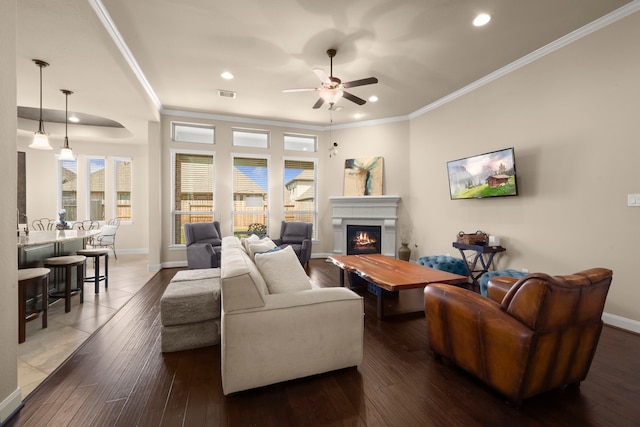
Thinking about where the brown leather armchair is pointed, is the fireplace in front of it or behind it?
in front

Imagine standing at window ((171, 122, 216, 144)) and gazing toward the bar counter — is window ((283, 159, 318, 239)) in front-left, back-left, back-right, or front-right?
back-left

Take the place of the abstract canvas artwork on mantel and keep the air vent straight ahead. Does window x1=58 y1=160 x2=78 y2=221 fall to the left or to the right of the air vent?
right

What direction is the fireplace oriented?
toward the camera

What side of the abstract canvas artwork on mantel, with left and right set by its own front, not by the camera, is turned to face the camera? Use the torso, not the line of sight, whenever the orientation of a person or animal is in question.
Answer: front

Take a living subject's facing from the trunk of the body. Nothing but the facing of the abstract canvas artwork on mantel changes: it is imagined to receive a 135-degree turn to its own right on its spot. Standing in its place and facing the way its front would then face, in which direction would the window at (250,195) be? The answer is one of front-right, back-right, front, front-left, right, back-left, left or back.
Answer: front-left

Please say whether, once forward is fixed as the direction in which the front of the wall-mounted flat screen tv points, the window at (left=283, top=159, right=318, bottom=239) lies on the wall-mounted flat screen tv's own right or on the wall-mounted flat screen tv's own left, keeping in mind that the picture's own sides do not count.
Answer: on the wall-mounted flat screen tv's own right

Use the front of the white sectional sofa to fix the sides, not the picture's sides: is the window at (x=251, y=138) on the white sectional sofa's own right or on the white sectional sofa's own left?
on the white sectional sofa's own left

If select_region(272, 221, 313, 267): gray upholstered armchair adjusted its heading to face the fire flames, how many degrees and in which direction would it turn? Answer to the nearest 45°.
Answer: approximately 135° to its left

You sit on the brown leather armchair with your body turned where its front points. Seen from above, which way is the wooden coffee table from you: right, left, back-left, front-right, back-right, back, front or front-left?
front

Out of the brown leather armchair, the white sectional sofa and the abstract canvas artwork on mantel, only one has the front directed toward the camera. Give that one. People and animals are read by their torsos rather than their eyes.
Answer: the abstract canvas artwork on mantel

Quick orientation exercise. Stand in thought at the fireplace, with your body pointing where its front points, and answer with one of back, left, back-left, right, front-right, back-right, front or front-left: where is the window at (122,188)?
right

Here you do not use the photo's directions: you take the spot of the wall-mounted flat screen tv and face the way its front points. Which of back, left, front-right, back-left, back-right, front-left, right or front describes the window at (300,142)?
front-right
